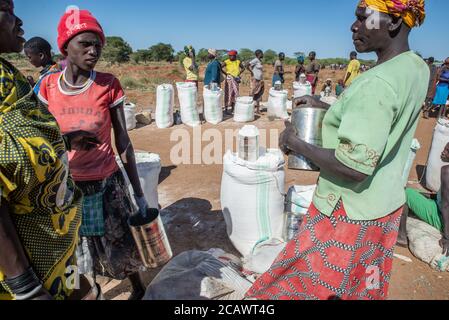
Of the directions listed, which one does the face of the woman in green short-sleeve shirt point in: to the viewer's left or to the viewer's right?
to the viewer's left

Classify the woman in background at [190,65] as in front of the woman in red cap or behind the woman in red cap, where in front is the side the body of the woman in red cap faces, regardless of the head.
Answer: behind

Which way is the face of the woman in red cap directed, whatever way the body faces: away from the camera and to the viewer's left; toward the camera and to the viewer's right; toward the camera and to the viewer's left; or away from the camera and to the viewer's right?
toward the camera and to the viewer's right

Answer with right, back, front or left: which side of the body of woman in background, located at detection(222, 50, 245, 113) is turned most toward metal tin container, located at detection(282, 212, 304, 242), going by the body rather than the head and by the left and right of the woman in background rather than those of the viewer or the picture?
front

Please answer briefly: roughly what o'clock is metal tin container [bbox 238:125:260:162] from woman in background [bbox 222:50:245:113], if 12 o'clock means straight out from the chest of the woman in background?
The metal tin container is roughly at 12 o'clock from the woman in background.

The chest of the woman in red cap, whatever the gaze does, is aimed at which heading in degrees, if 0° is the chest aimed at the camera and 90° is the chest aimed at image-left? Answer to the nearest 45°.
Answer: approximately 0°

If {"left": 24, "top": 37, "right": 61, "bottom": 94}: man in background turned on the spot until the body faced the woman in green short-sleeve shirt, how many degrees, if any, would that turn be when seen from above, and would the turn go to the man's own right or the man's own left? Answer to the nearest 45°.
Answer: approximately 90° to the man's own left

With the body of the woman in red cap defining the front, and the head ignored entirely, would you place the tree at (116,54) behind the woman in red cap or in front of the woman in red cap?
behind

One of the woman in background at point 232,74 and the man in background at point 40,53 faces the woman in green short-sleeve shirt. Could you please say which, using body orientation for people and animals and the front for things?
the woman in background at point 232,74

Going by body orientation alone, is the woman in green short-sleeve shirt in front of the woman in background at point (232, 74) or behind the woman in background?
in front

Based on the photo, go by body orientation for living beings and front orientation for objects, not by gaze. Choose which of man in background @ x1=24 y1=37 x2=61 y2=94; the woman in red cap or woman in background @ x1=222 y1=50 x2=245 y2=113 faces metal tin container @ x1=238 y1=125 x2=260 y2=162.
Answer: woman in background @ x1=222 y1=50 x2=245 y2=113
